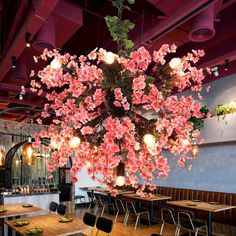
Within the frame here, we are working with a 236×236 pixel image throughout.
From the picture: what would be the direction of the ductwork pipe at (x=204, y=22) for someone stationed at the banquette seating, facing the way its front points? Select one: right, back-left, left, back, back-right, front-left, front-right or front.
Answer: front-left

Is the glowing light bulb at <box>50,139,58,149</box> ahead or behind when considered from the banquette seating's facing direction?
ahead

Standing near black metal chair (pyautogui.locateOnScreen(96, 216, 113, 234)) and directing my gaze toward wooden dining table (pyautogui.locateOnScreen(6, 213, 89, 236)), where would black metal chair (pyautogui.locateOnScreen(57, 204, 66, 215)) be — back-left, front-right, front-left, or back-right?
front-right

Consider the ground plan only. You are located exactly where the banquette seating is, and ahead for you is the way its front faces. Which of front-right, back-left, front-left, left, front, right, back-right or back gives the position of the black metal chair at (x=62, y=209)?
front

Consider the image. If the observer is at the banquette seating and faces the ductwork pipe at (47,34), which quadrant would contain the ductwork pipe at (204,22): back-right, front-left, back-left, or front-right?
front-left

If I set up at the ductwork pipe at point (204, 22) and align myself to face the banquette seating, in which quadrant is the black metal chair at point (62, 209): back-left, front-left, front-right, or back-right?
front-left

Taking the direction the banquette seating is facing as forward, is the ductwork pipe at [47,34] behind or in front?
in front

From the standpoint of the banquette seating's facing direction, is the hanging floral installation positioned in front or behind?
in front

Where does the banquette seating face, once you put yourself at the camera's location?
facing the viewer and to the left of the viewer
